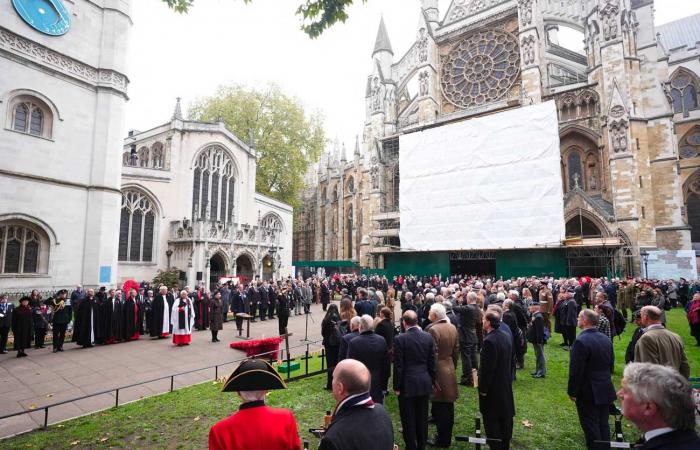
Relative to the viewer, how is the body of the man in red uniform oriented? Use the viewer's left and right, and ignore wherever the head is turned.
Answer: facing away from the viewer

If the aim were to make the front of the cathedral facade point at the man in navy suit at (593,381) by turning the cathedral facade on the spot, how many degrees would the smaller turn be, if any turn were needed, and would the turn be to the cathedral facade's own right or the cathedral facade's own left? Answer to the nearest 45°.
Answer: approximately 45° to the cathedral facade's own left

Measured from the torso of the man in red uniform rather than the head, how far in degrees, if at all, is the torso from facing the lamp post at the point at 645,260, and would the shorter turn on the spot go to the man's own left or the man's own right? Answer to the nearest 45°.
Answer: approximately 45° to the man's own right

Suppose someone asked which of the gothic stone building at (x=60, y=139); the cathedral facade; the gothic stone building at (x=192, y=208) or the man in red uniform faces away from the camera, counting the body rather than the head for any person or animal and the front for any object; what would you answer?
the man in red uniform

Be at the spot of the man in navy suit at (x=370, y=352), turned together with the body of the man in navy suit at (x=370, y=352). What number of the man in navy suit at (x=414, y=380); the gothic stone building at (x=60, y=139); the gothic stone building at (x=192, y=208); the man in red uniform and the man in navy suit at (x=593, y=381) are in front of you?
2

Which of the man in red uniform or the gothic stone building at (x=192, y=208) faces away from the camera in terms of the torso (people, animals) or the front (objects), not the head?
the man in red uniform

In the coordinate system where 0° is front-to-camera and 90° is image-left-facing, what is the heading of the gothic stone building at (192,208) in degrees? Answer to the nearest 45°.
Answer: approximately 315°

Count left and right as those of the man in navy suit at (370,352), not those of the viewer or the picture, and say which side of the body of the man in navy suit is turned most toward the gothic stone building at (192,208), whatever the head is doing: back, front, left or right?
front

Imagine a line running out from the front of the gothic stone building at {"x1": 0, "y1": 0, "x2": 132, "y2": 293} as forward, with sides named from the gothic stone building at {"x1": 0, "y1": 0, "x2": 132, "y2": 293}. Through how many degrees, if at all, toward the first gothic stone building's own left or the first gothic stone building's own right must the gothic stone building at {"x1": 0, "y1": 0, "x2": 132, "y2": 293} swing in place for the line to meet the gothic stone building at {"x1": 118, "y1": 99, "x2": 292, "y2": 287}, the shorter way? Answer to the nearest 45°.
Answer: approximately 90° to the first gothic stone building's own left

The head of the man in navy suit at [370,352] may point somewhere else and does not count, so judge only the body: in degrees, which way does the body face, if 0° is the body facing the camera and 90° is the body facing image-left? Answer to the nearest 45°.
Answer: approximately 135°

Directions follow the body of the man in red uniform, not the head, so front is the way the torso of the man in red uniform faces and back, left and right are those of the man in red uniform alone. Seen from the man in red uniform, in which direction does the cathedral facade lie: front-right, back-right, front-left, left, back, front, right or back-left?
front-right

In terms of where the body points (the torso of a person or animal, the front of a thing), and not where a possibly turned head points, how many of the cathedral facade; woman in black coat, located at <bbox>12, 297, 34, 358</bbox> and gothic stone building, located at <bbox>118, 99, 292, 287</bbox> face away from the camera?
0

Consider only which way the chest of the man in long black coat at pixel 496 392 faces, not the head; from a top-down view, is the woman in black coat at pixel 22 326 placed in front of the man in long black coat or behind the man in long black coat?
in front

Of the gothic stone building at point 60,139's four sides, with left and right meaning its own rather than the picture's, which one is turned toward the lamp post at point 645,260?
front

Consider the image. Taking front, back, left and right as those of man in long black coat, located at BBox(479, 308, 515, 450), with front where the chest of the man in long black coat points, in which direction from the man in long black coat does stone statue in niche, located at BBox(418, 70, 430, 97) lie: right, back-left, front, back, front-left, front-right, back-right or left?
front-right
